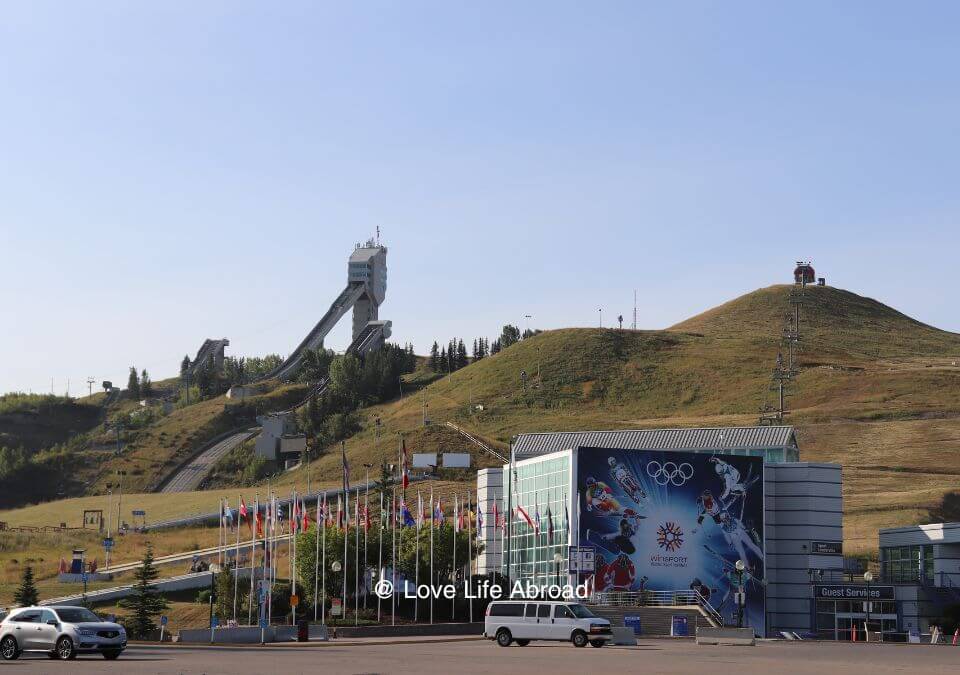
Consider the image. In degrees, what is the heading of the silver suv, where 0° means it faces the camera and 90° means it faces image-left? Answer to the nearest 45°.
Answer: approximately 315°
